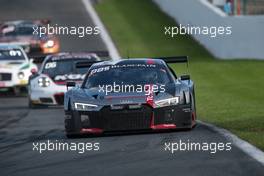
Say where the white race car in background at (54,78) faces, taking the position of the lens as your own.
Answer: facing the viewer

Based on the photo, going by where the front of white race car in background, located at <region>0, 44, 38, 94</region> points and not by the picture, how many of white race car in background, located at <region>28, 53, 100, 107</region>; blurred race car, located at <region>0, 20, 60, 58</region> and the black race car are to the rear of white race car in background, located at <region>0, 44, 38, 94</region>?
1

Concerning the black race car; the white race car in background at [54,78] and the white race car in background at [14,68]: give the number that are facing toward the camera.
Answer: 3

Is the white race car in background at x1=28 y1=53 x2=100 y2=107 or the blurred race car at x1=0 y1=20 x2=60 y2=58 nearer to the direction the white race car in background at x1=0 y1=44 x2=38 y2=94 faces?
the white race car in background

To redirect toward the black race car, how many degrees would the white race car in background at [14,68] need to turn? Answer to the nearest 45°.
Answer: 0° — it already faces it

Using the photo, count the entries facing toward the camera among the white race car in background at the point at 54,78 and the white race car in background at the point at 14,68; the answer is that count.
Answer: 2

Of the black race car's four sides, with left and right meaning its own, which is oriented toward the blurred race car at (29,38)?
back

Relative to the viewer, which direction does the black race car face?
toward the camera

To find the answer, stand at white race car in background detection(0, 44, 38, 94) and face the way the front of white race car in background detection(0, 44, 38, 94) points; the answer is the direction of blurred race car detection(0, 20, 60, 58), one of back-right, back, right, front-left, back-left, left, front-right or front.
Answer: back

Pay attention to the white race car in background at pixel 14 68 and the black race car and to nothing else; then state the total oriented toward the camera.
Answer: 2

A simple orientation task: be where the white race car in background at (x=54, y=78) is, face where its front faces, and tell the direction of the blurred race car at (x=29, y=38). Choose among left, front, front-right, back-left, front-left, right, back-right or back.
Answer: back

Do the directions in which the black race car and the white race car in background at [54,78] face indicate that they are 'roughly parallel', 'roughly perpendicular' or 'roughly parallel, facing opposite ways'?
roughly parallel
